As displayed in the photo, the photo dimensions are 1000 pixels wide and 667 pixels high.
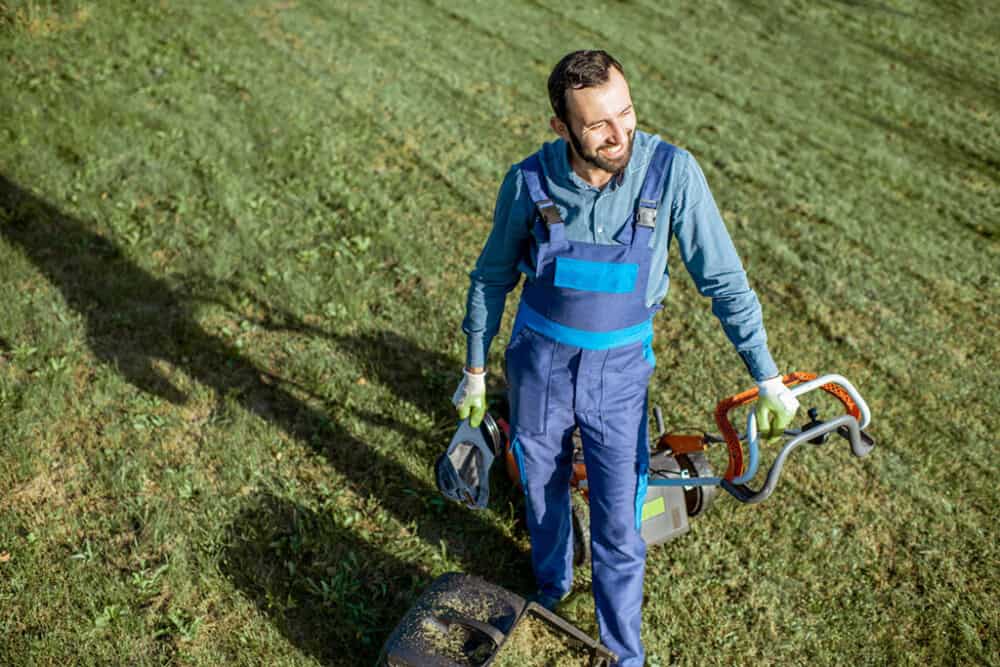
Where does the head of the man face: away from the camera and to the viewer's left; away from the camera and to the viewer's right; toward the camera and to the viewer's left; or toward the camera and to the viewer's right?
toward the camera and to the viewer's right

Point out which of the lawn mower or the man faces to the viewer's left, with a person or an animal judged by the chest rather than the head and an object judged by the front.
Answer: the lawn mower

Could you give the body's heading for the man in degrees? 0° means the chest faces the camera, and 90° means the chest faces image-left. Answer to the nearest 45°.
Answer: approximately 0°

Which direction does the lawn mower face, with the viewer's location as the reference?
facing to the left of the viewer

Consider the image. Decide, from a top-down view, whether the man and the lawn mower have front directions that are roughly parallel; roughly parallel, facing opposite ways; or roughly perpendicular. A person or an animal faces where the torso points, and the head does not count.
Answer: roughly perpendicular
